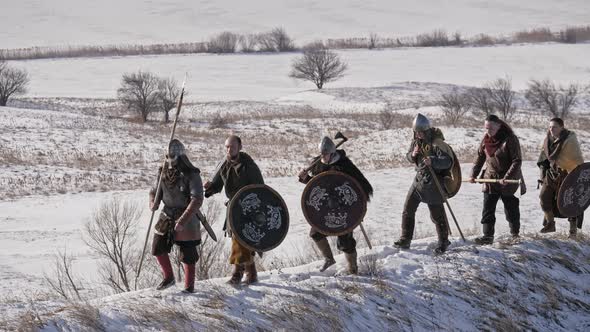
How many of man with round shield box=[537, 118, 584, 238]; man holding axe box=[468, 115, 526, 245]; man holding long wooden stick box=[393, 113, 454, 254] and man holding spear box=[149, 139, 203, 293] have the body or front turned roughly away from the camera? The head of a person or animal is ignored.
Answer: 0

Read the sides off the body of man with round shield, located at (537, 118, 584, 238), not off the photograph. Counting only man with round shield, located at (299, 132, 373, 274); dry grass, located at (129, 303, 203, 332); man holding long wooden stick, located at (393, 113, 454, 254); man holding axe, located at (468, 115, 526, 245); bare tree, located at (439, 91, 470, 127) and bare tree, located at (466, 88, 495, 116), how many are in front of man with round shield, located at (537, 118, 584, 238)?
4

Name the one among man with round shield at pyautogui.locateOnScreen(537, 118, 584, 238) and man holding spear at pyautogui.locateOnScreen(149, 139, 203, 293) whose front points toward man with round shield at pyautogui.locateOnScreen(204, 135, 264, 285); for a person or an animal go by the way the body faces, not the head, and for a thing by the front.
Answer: man with round shield at pyautogui.locateOnScreen(537, 118, 584, 238)

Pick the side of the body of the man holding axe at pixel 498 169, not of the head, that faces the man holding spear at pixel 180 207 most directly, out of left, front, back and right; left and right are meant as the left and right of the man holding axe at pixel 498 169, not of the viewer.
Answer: front

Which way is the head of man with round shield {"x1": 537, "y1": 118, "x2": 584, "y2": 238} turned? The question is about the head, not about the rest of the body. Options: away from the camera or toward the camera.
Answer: toward the camera

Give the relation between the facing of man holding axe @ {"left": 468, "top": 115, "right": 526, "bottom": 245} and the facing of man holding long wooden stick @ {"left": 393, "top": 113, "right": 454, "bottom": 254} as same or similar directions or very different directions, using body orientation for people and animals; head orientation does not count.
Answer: same or similar directions

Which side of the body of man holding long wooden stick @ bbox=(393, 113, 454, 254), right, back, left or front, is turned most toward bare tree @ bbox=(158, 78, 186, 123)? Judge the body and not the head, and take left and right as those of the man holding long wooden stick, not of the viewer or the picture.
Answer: right

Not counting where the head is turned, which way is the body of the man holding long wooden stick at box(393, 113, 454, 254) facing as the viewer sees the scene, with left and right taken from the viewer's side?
facing the viewer and to the left of the viewer

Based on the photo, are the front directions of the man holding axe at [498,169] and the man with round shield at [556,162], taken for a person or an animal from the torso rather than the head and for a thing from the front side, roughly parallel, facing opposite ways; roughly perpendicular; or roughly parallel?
roughly parallel

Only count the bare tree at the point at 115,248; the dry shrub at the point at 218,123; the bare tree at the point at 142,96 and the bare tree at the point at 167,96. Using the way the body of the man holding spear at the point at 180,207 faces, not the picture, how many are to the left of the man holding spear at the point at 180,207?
0

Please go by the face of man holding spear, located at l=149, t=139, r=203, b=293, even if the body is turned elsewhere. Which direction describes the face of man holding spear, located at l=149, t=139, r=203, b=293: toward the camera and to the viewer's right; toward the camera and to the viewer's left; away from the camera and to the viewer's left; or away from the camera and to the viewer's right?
toward the camera and to the viewer's left

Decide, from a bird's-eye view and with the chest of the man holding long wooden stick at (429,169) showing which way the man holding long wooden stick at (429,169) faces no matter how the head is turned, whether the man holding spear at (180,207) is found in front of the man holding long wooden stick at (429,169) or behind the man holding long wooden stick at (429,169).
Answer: in front

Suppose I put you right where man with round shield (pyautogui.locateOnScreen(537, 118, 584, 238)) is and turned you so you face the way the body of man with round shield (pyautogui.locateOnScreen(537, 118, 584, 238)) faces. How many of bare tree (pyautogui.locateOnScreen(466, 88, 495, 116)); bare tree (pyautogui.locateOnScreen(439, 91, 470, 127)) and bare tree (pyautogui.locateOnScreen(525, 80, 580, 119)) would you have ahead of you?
0

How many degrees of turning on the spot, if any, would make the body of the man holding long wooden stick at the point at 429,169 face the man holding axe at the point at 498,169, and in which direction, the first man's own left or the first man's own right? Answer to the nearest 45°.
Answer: approximately 180°

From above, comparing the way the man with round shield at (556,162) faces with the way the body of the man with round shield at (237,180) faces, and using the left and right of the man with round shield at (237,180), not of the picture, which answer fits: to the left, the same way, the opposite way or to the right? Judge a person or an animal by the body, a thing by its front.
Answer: the same way

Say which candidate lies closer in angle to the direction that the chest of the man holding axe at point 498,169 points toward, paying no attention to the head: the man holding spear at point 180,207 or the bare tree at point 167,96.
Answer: the man holding spear

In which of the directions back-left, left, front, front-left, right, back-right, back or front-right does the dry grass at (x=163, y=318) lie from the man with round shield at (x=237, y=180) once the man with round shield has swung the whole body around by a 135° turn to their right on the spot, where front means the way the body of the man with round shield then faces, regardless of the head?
back-left

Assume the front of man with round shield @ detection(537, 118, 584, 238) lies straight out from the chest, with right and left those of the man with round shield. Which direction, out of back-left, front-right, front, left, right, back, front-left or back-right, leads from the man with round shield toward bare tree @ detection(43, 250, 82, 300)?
front-right

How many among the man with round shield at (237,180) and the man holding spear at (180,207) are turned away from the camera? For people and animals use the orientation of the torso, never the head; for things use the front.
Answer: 0

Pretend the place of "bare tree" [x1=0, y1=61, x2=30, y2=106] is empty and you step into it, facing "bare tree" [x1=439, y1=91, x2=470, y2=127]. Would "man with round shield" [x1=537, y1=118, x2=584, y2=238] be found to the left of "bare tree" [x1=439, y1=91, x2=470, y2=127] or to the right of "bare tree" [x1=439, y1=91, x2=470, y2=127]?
right

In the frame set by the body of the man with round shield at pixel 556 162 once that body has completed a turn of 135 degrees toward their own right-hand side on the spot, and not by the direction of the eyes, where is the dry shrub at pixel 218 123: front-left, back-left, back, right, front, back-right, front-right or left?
front-left
